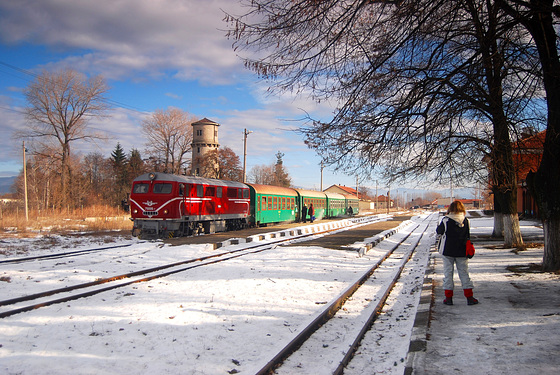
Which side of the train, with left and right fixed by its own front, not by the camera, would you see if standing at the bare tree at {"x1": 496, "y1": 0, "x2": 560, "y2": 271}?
left

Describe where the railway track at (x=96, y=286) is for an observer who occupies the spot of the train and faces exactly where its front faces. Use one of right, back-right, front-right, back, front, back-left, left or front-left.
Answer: front-left

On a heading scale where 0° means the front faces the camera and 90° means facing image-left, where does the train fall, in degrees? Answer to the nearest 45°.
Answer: approximately 45°

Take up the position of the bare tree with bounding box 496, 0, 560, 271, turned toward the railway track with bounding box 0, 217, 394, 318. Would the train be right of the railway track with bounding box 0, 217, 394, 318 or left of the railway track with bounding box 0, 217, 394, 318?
right

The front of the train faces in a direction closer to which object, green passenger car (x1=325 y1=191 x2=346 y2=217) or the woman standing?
the woman standing

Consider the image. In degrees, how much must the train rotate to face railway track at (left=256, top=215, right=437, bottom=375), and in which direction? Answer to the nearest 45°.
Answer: approximately 45° to its left
